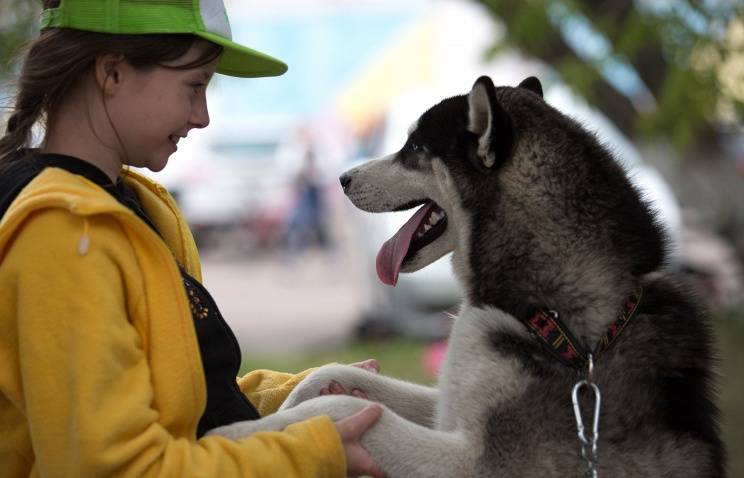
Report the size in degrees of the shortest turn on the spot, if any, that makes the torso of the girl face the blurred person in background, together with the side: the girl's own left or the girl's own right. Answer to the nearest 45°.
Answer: approximately 90° to the girl's own left

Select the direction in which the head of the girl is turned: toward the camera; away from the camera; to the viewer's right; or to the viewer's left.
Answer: to the viewer's right

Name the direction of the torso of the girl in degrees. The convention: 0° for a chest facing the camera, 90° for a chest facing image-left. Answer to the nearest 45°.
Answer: approximately 270°
